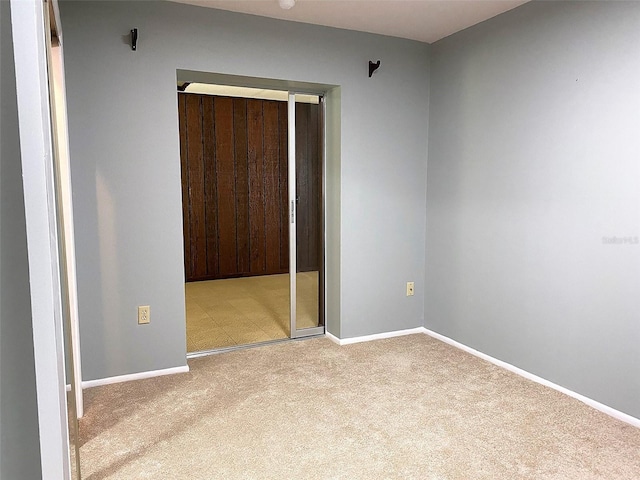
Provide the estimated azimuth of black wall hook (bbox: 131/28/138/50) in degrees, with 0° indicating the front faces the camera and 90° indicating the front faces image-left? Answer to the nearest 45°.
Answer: approximately 0°

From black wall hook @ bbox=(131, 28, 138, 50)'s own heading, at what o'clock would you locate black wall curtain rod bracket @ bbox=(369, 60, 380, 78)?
black wall curtain rod bracket @ bbox=(369, 60, 380, 78) is roughly at 9 o'clock from black wall hook @ bbox=(131, 28, 138, 50).
